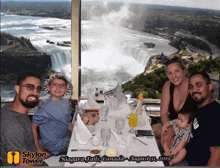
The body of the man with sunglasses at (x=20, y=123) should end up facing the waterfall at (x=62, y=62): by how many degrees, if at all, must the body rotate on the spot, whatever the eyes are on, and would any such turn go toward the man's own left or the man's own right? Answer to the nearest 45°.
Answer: approximately 135° to the man's own left

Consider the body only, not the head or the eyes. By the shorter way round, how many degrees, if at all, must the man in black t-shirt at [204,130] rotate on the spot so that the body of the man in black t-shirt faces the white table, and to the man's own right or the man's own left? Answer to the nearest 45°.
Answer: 0° — they already face it

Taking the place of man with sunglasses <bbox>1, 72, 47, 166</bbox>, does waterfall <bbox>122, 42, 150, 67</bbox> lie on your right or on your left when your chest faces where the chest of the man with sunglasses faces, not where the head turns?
on your left

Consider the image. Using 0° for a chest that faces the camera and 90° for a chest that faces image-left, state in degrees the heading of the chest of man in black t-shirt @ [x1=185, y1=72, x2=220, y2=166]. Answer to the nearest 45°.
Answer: approximately 45°

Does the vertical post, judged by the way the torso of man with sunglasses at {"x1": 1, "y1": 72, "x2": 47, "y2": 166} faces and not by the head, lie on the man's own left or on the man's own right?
on the man's own left
